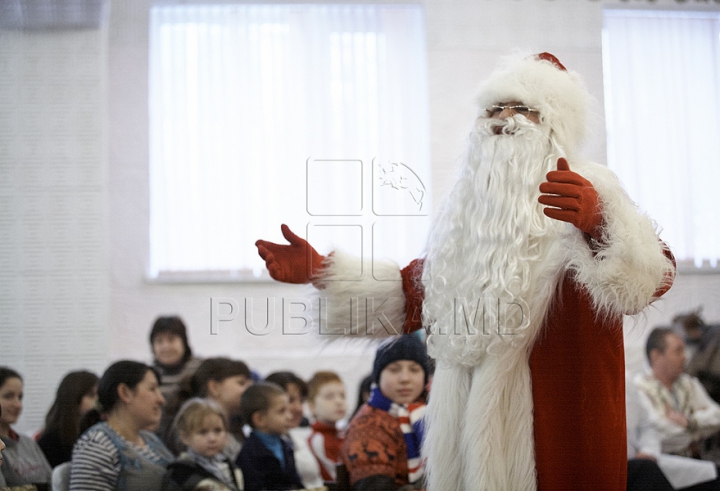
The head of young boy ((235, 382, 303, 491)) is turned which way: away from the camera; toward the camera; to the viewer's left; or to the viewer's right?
to the viewer's right

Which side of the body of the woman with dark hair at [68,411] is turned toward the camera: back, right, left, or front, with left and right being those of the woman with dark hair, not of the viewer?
right

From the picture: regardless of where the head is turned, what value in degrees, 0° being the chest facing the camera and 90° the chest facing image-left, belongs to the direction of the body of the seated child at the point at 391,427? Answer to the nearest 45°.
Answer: approximately 315°

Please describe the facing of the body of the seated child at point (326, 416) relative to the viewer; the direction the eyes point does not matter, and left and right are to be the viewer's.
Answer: facing the viewer and to the right of the viewer

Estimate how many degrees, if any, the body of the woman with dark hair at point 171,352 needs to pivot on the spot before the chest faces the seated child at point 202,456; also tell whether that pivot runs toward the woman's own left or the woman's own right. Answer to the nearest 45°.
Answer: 0° — they already face them

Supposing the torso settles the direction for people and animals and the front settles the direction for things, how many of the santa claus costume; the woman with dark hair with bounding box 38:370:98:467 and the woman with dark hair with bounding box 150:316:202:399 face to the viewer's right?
1

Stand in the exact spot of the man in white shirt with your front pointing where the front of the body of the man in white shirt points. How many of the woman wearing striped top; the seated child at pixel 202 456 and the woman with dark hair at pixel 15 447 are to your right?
3

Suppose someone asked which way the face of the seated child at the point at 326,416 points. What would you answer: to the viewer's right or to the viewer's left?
to the viewer's right

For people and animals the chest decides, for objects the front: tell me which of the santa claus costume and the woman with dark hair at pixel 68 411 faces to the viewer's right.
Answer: the woman with dark hair

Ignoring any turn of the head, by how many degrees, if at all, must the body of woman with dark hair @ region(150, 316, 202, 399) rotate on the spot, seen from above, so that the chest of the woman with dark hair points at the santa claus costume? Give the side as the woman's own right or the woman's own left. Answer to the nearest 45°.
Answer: approximately 45° to the woman's own left
